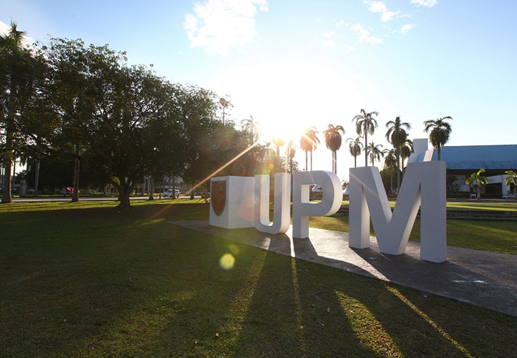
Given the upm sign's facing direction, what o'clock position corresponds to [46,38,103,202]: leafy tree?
The leafy tree is roughly at 2 o'clock from the upm sign.

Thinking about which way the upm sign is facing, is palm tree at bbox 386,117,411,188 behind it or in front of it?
behind

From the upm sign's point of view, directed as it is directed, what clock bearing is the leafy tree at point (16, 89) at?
The leafy tree is roughly at 2 o'clock from the upm sign.

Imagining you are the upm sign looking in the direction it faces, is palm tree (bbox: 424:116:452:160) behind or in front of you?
behind

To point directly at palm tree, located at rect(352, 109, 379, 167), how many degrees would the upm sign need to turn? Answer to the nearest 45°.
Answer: approximately 135° to its right

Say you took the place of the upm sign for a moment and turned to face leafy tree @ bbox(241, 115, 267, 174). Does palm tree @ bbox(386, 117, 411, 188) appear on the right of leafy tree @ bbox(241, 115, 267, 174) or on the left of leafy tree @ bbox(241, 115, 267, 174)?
right

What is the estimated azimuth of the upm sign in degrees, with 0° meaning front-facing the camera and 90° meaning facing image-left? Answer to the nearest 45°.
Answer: approximately 45°

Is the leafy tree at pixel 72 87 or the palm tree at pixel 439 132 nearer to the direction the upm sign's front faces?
the leafy tree
